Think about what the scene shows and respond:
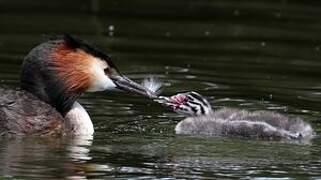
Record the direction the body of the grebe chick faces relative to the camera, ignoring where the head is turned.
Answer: to the viewer's left

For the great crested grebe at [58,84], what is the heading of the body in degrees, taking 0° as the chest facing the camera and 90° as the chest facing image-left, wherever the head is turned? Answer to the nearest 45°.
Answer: approximately 270°

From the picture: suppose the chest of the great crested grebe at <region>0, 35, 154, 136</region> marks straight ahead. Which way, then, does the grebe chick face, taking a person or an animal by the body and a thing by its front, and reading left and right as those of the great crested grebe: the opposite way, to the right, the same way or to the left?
the opposite way

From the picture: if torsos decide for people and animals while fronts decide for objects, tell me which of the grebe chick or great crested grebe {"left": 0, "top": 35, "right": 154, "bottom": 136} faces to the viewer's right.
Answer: the great crested grebe

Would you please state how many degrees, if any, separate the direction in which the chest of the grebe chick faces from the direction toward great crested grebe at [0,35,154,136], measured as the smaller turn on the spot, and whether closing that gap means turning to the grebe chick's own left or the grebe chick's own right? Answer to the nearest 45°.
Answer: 0° — it already faces it

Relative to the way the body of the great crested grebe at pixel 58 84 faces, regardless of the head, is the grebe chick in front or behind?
in front

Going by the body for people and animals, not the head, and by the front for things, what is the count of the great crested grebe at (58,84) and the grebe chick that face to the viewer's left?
1
